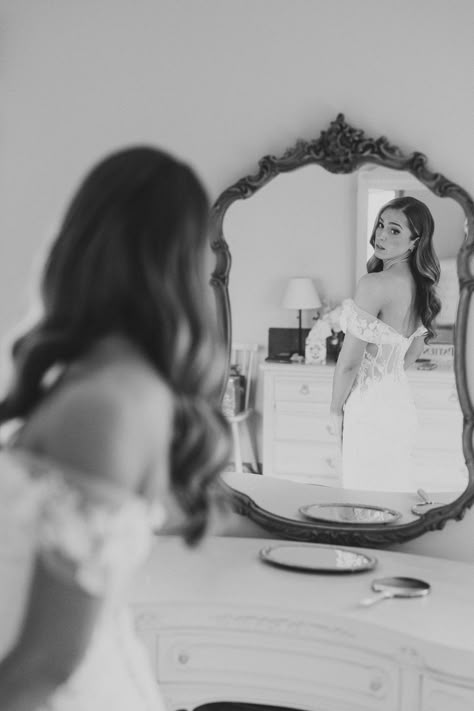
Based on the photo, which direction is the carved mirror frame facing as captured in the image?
toward the camera

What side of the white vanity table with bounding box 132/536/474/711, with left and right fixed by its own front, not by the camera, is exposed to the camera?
front
